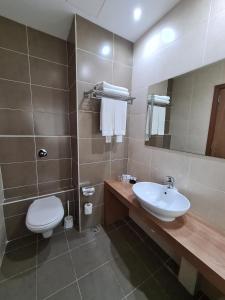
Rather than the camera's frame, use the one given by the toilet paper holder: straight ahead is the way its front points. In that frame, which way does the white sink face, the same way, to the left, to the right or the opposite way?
to the right

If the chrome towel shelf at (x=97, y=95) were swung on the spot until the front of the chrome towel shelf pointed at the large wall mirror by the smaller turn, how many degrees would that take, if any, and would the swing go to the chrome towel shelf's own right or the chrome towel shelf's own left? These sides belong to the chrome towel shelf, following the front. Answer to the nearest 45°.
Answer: approximately 45° to the chrome towel shelf's own left

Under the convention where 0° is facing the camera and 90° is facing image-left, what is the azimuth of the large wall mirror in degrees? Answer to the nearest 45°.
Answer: approximately 45°

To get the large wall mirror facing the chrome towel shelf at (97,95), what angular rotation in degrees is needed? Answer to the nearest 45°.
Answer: approximately 45° to its right

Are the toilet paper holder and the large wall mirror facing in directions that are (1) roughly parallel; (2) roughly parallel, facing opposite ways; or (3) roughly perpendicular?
roughly perpendicular
